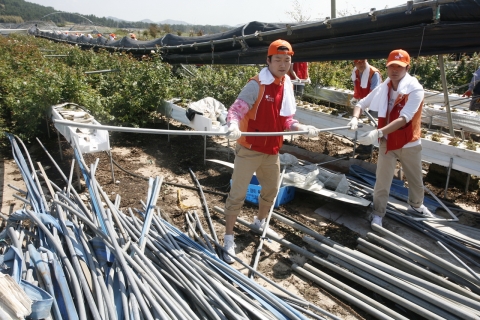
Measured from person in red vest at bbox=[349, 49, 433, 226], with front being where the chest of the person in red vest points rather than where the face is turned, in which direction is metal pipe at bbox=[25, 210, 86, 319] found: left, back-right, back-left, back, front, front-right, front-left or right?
front

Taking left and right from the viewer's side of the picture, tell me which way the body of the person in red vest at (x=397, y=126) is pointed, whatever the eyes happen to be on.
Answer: facing the viewer and to the left of the viewer

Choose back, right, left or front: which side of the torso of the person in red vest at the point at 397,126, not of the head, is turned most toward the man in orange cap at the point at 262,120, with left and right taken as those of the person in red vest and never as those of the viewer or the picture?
front

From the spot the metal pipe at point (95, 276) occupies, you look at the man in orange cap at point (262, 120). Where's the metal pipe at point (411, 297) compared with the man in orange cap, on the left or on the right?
right

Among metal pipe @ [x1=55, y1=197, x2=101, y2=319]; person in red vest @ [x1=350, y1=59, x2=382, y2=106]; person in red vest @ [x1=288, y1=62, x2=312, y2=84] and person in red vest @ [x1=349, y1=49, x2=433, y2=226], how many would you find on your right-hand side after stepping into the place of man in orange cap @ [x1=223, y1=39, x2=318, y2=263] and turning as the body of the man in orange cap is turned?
1

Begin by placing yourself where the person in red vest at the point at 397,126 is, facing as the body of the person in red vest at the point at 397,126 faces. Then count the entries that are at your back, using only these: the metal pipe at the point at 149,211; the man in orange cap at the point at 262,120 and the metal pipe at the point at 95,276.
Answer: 0

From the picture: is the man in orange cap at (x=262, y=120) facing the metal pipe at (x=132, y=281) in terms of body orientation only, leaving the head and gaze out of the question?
no

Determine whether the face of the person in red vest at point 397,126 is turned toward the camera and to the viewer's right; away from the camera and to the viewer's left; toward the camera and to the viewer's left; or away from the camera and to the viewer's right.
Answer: toward the camera and to the viewer's left

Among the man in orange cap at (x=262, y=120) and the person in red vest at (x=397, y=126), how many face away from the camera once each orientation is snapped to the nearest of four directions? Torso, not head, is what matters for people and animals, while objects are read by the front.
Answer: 0

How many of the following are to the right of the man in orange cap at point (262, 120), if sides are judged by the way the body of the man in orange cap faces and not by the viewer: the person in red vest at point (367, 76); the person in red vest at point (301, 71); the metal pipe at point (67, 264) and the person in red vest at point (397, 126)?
1

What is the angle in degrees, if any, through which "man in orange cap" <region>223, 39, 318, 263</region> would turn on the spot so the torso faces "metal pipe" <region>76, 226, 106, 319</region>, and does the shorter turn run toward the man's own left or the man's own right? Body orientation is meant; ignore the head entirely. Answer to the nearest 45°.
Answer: approximately 90° to the man's own right

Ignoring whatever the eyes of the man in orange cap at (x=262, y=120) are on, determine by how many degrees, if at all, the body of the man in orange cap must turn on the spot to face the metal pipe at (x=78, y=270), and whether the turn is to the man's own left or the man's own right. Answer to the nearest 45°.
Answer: approximately 90° to the man's own right

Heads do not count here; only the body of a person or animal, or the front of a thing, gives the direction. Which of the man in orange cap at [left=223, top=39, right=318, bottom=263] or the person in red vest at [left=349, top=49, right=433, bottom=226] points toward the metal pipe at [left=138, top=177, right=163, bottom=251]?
the person in red vest

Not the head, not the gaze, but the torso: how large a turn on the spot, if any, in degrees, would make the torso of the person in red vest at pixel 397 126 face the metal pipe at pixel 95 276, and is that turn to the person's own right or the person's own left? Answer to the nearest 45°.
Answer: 0° — they already face it

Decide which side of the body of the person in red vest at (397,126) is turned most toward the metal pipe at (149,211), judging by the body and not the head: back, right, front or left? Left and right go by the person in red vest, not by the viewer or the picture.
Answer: front
